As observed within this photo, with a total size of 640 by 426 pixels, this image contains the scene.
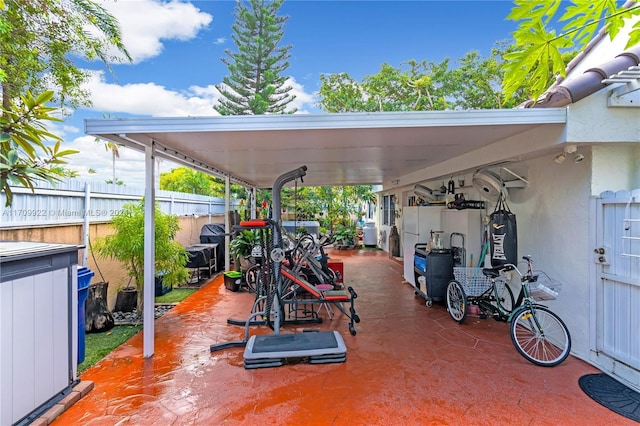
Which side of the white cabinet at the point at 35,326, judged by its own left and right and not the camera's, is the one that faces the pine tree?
left

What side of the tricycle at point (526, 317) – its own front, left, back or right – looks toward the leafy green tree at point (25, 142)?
right

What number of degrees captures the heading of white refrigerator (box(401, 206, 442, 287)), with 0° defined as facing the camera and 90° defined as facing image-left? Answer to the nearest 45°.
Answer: approximately 45°

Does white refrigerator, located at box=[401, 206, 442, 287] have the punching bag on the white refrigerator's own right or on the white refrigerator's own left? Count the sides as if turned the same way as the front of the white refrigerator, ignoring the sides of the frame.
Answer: on the white refrigerator's own left

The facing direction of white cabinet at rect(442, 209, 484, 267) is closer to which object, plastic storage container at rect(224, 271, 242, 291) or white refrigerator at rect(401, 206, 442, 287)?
the plastic storage container

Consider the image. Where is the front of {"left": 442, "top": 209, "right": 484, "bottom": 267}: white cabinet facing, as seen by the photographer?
facing the viewer and to the left of the viewer

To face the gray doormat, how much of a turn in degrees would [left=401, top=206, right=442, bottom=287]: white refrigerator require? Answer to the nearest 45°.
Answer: approximately 90° to its left

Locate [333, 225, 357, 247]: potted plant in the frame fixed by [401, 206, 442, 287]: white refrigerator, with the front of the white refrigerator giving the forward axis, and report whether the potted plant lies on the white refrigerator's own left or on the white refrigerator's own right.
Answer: on the white refrigerator's own right

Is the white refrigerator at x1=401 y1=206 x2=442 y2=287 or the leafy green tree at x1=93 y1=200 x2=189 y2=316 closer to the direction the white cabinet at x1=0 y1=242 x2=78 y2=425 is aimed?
the white refrigerator

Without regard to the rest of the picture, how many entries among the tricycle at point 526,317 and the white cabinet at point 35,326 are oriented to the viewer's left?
0

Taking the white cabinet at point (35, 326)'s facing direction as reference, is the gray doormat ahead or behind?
ahead

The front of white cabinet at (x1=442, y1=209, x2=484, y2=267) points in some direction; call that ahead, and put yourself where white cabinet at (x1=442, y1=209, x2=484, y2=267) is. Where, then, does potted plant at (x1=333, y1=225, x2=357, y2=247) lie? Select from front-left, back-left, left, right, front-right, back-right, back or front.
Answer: right

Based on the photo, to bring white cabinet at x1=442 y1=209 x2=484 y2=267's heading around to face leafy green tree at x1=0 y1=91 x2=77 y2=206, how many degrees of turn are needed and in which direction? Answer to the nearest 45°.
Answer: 0° — it already faces it

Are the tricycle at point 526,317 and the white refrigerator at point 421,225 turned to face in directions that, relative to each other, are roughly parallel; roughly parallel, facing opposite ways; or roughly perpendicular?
roughly perpendicular

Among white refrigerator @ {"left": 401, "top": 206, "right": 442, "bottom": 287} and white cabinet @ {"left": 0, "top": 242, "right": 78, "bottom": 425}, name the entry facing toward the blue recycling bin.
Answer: white refrigerator @ {"left": 401, "top": 206, "right": 442, "bottom": 287}

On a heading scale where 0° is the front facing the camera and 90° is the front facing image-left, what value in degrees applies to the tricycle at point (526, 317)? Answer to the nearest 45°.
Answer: approximately 315°

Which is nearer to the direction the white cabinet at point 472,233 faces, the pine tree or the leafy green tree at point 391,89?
the pine tree
